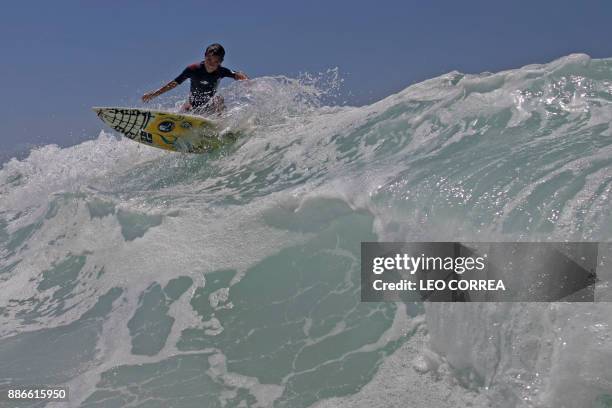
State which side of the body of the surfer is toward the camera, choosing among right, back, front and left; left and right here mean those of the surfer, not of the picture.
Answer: front

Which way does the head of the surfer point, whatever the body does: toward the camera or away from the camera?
toward the camera
